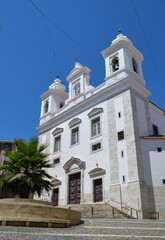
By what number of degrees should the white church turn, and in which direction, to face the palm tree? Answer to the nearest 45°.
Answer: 0° — it already faces it

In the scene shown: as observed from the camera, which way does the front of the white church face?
facing the viewer and to the left of the viewer

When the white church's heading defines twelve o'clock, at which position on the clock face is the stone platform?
The stone platform is roughly at 11 o'clock from the white church.
